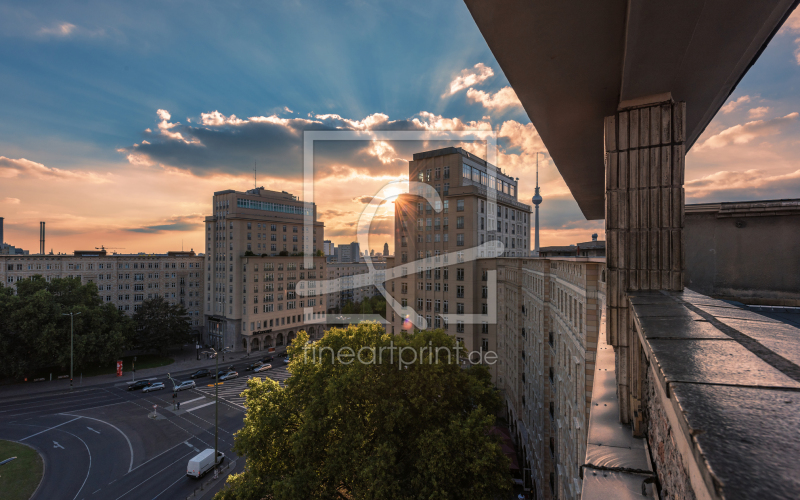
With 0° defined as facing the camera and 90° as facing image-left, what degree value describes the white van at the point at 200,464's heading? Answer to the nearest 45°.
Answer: approximately 225°

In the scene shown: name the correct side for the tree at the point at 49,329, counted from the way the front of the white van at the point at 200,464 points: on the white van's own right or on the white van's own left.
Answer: on the white van's own left

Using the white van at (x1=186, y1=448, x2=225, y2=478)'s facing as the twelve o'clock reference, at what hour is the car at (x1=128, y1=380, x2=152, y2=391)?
The car is roughly at 10 o'clock from the white van.

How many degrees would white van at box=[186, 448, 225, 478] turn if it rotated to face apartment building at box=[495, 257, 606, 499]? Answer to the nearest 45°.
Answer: approximately 90° to its right

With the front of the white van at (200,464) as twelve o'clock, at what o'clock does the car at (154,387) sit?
The car is roughly at 10 o'clock from the white van.

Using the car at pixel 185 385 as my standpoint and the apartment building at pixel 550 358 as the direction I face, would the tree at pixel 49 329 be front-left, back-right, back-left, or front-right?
back-right
